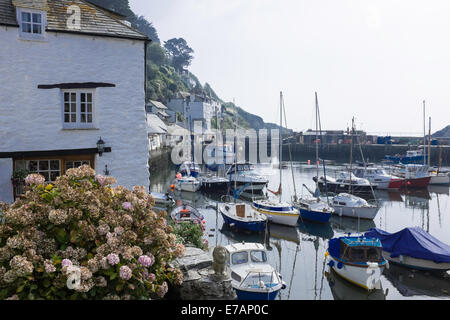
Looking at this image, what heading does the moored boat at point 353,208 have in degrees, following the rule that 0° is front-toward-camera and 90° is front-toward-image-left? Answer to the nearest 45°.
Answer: approximately 315°

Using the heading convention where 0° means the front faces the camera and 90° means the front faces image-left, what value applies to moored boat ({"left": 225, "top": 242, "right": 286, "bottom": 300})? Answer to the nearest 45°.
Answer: approximately 315°

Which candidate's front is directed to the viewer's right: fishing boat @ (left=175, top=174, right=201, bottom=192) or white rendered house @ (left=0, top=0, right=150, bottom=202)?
the fishing boat

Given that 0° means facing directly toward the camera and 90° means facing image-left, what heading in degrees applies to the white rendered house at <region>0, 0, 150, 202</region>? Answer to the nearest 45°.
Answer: approximately 0°

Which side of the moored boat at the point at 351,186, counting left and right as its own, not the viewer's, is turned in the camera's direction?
right

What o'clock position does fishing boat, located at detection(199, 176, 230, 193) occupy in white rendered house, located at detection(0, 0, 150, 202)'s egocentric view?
The fishing boat is roughly at 7 o'clock from the white rendered house.

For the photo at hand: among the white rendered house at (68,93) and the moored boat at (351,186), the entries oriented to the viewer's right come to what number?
1

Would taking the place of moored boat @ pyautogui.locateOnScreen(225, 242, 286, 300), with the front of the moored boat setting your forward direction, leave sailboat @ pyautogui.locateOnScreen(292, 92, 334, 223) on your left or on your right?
on your left

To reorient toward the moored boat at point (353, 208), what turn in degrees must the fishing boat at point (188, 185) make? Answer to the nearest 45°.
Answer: approximately 45° to its right
